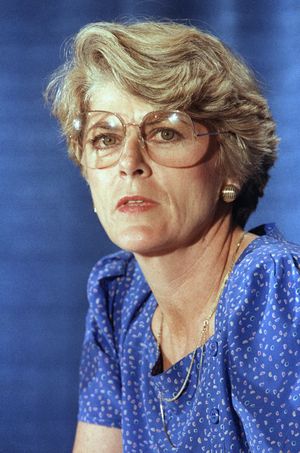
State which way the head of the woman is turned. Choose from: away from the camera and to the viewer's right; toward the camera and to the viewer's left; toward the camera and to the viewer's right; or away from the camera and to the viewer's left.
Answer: toward the camera and to the viewer's left

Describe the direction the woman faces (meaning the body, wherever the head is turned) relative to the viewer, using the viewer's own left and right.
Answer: facing the viewer and to the left of the viewer
